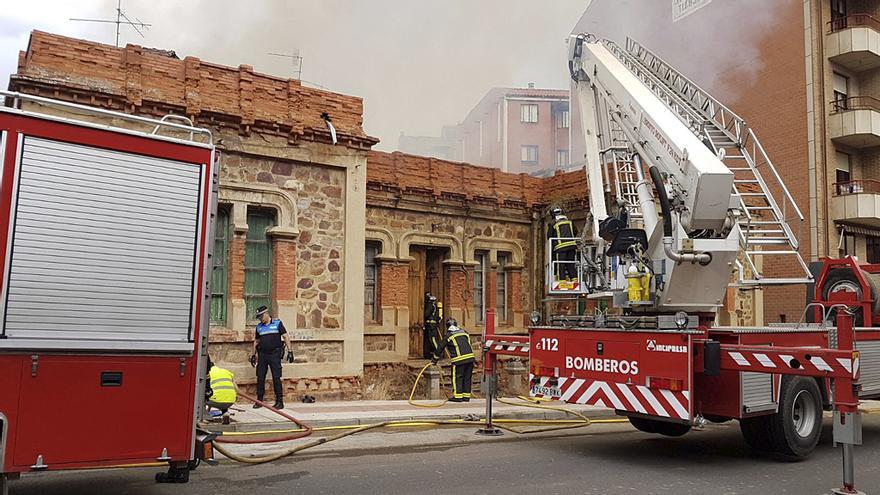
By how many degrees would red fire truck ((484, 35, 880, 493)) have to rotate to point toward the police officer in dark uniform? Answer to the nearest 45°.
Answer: approximately 135° to its left

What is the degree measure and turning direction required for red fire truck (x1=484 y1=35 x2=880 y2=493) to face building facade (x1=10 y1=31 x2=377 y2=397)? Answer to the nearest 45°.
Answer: approximately 135° to its left

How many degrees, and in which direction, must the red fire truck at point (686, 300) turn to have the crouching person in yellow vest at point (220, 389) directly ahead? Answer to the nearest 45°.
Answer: approximately 135° to its left

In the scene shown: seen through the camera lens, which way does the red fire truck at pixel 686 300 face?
facing away from the viewer and to the right of the viewer

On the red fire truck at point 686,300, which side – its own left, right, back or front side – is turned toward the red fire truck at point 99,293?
back

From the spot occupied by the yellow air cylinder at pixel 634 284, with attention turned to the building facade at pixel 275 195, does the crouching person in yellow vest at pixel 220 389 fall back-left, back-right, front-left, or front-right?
front-left

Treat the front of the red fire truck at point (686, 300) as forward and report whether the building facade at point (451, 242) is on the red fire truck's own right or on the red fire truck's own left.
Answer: on the red fire truck's own left
